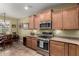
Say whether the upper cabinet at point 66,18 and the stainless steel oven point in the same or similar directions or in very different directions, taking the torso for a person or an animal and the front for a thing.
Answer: same or similar directions

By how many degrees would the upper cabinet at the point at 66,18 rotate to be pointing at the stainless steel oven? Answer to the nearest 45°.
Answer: approximately 90° to its right

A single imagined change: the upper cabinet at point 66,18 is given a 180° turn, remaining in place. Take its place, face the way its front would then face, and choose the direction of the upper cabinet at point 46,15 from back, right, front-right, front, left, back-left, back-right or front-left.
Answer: left

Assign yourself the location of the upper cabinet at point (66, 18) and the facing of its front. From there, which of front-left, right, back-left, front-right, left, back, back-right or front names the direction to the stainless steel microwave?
right

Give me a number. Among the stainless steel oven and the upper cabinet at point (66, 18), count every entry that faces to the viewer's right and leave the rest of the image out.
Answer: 0

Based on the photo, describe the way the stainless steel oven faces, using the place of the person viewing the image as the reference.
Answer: facing the viewer and to the left of the viewer

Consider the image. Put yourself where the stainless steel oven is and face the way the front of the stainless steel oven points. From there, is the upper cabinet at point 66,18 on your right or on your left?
on your left

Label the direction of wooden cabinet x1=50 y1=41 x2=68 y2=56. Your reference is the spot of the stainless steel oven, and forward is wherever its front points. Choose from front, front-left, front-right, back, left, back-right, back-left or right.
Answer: left
